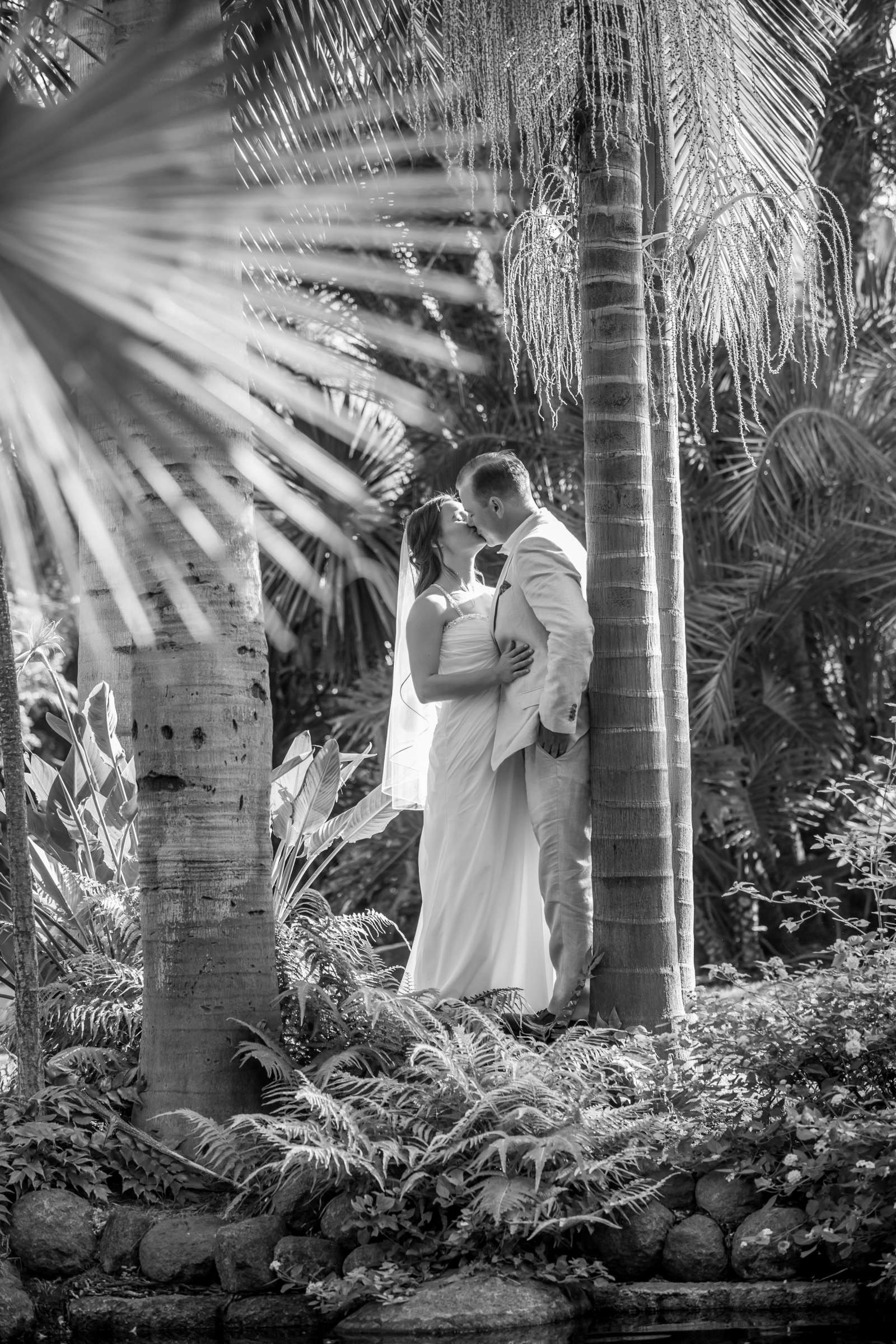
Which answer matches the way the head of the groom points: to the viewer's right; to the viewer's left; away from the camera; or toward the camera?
to the viewer's left

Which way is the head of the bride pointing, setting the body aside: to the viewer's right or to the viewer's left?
to the viewer's right

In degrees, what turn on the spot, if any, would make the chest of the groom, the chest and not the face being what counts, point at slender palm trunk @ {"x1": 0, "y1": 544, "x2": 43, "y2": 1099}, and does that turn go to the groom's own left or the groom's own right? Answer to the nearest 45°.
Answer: approximately 45° to the groom's own left

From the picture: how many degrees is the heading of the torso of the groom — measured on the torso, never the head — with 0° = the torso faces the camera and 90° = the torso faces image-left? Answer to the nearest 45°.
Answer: approximately 90°
